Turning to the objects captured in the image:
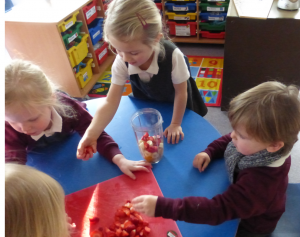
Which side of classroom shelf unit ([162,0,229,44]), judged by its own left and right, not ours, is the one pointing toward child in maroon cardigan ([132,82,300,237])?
front

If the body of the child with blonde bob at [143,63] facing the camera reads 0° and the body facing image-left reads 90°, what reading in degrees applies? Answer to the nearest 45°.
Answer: approximately 45°

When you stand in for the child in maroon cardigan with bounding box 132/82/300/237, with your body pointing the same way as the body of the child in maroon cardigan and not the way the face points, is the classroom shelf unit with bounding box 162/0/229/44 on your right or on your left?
on your right

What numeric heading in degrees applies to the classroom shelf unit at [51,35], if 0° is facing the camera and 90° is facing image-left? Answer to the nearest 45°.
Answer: approximately 315°

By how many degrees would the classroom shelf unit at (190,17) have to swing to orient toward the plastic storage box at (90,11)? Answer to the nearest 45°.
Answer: approximately 45° to its right

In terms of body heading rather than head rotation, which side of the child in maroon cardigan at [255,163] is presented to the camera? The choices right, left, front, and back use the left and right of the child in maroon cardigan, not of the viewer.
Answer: left

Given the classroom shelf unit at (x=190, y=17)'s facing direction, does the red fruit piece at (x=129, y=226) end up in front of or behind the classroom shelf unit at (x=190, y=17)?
in front

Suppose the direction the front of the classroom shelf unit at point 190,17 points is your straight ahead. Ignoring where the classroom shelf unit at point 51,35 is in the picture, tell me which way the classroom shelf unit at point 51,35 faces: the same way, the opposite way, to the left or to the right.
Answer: to the left

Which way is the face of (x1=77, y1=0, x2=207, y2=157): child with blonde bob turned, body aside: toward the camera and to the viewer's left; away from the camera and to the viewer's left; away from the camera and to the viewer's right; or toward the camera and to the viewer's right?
toward the camera and to the viewer's left

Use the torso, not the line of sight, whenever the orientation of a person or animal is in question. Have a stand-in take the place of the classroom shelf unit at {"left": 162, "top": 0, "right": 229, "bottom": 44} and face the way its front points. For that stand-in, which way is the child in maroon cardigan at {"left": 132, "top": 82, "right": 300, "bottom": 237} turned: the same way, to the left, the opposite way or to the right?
to the right

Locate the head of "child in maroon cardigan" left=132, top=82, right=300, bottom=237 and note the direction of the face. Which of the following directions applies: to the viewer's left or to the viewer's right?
to the viewer's left

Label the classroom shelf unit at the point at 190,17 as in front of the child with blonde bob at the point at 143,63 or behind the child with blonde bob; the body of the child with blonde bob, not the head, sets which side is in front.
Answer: behind

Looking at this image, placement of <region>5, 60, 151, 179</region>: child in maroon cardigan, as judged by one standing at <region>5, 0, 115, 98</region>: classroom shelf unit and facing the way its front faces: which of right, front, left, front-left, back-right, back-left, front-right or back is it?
front-right

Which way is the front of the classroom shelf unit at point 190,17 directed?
toward the camera

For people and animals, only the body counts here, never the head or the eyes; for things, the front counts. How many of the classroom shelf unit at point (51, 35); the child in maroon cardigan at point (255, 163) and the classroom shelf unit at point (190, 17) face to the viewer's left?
1
